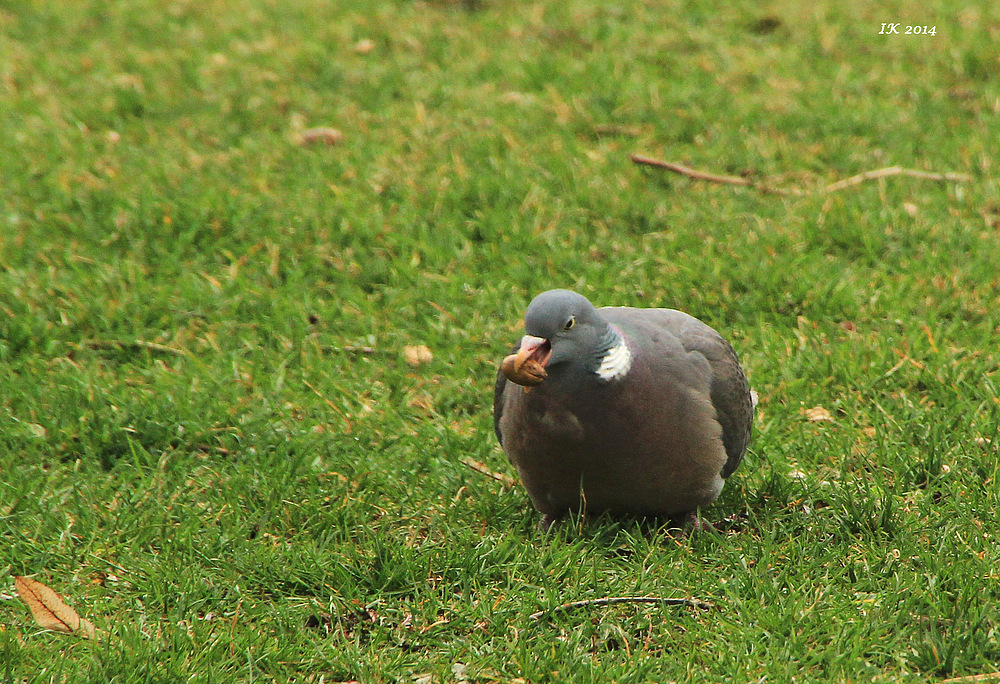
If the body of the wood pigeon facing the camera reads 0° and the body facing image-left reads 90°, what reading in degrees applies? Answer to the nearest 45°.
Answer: approximately 45°

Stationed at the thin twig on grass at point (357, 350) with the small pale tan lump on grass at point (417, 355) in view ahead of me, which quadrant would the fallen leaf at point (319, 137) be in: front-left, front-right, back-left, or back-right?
back-left

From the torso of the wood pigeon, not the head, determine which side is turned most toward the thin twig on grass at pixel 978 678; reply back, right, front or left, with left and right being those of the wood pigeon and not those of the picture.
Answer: left

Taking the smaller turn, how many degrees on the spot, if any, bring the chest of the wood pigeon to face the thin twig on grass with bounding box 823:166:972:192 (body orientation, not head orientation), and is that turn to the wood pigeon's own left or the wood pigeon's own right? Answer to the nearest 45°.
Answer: approximately 180°

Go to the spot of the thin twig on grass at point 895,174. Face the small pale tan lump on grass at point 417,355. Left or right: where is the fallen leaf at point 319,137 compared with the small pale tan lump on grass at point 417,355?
right

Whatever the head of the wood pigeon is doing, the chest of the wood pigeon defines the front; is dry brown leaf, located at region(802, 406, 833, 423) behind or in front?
behind

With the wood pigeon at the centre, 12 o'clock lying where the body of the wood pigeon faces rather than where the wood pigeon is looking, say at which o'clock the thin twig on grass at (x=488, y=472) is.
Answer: The thin twig on grass is roughly at 3 o'clock from the wood pigeon.

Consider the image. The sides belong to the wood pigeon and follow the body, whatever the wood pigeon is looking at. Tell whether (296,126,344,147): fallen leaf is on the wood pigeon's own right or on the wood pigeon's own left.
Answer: on the wood pigeon's own right
